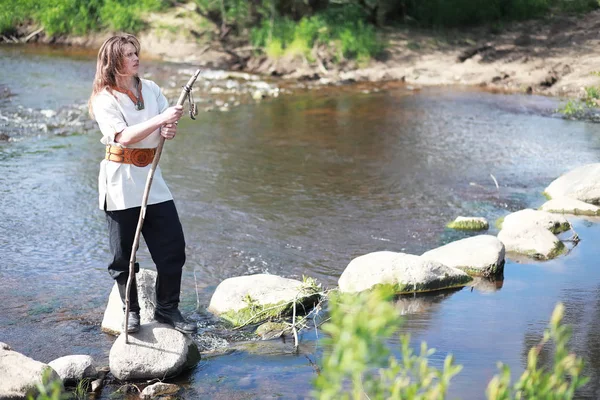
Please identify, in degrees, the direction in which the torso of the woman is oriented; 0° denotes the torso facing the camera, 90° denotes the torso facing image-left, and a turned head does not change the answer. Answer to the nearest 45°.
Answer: approximately 315°

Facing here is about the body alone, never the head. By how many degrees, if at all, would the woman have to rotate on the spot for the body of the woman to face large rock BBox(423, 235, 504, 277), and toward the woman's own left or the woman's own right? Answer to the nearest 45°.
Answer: approximately 90° to the woman's own left

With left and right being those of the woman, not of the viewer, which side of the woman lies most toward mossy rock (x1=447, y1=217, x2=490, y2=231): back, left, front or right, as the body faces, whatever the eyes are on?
left

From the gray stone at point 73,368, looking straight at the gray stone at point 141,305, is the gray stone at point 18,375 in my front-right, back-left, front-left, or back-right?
back-left

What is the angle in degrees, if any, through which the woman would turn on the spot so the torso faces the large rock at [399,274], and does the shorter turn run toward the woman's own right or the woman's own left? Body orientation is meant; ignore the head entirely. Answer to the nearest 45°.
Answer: approximately 90° to the woman's own left

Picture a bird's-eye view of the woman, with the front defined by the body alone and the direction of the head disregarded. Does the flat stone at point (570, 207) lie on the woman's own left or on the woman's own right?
on the woman's own left

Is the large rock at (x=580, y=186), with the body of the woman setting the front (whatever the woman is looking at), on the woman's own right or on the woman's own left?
on the woman's own left
